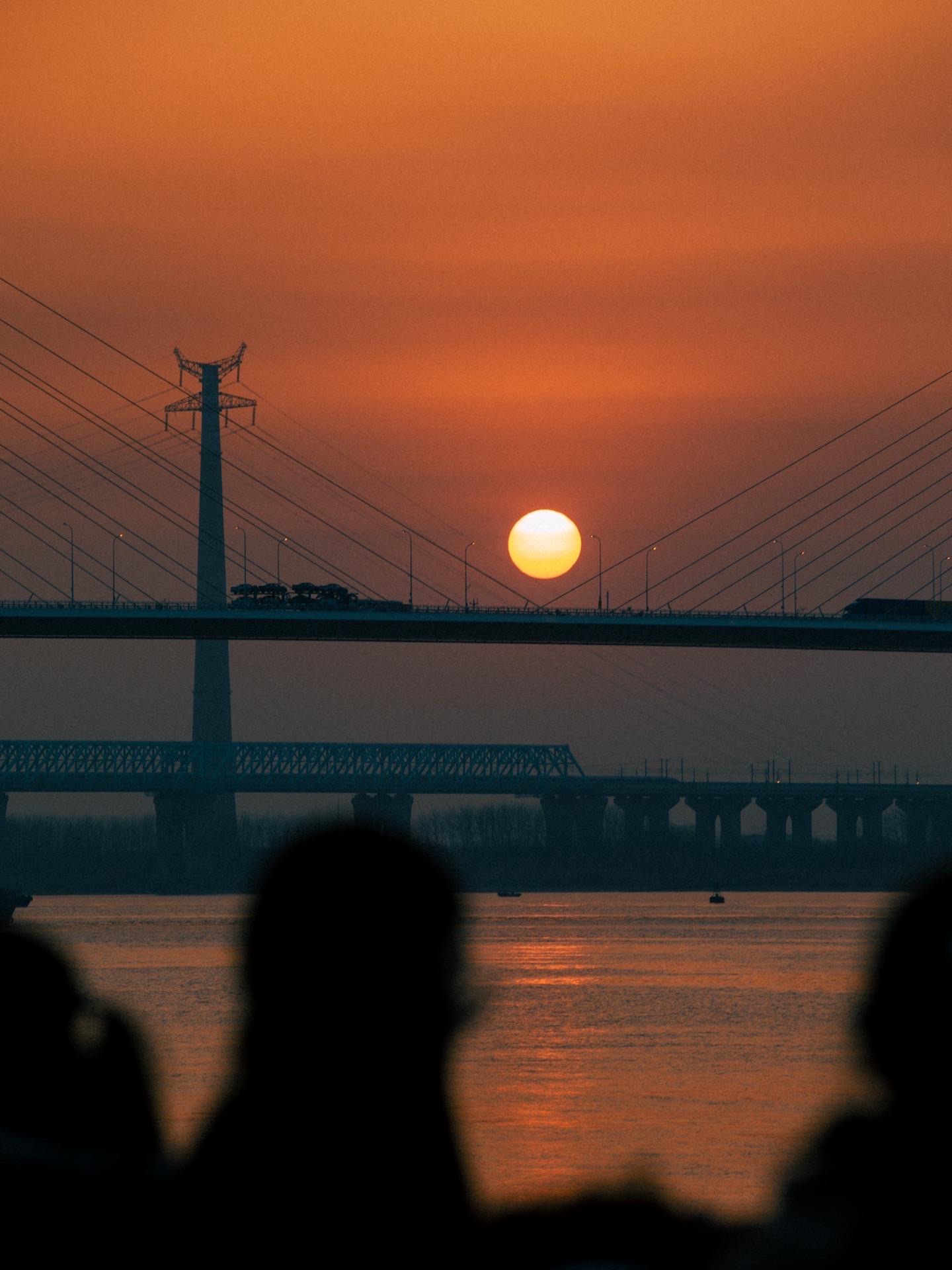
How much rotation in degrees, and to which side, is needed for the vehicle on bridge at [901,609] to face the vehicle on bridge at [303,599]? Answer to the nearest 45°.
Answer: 0° — it already faces it

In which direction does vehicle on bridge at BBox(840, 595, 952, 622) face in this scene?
to the viewer's left
